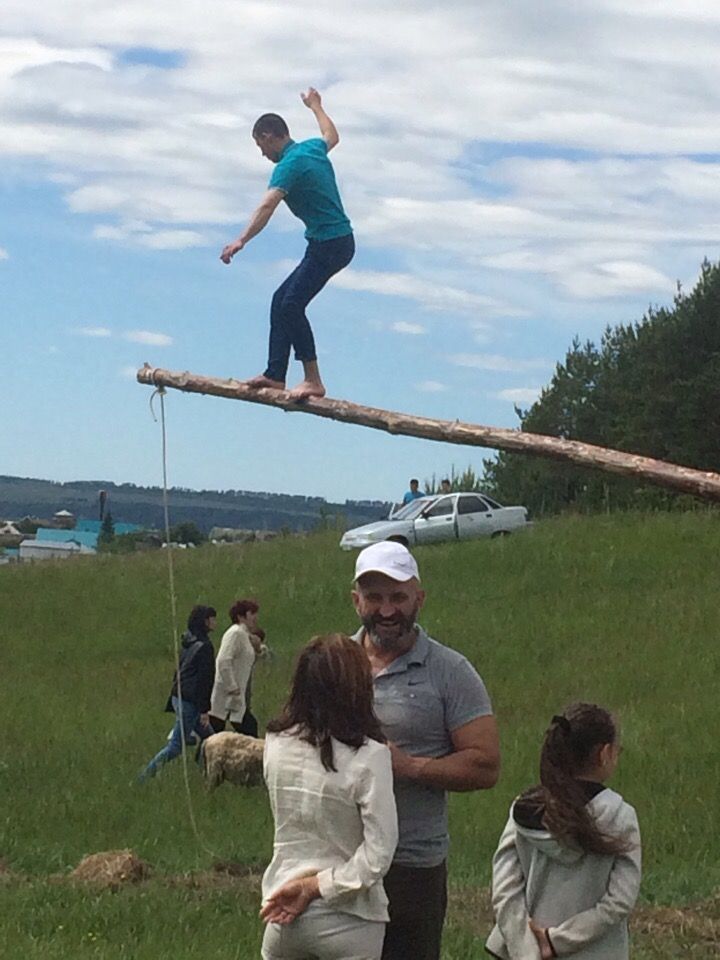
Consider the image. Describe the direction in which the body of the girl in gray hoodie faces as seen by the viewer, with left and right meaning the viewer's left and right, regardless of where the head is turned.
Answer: facing away from the viewer and to the right of the viewer

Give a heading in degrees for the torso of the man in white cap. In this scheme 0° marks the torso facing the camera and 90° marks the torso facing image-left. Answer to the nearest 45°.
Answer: approximately 45°

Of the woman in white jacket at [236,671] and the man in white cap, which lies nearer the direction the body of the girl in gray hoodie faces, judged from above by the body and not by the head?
the woman in white jacket

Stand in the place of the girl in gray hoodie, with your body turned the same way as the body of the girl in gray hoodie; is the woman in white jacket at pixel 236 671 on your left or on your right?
on your left

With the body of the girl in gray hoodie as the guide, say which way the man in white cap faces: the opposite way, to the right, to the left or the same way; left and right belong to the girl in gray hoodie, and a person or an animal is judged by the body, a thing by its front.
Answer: the opposite way

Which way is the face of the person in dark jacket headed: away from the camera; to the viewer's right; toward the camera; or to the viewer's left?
to the viewer's right

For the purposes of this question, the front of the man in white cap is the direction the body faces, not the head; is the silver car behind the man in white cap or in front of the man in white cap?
behind

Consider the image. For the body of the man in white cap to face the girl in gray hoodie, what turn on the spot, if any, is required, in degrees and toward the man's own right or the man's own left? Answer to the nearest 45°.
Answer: approximately 135° to the man's own left

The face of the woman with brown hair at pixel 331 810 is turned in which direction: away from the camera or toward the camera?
away from the camera

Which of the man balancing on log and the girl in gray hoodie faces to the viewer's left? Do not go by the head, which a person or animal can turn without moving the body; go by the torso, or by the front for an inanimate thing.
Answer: the man balancing on log
